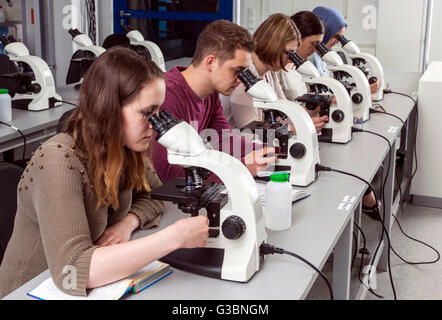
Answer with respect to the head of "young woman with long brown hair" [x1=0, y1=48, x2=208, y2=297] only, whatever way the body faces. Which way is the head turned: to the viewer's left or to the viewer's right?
to the viewer's right

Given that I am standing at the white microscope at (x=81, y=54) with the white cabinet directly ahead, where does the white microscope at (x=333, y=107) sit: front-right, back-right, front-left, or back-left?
front-right

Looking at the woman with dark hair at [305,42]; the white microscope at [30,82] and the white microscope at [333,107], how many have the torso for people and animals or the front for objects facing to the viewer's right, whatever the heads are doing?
1

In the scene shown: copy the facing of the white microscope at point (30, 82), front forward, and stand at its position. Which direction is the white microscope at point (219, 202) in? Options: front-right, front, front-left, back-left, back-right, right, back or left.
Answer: left

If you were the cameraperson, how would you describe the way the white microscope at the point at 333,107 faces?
facing to the left of the viewer

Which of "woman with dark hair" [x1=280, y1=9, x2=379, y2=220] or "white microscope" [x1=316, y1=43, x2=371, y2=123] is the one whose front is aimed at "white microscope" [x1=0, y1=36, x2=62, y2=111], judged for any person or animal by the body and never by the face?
"white microscope" [x1=316, y1=43, x2=371, y2=123]

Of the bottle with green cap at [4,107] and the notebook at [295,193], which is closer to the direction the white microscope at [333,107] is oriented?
the bottle with green cap

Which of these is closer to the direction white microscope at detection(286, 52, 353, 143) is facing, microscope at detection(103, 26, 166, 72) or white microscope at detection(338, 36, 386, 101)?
the microscope

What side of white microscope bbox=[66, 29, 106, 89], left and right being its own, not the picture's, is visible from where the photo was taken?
left

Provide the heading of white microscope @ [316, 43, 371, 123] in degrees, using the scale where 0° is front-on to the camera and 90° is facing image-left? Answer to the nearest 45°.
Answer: approximately 90°

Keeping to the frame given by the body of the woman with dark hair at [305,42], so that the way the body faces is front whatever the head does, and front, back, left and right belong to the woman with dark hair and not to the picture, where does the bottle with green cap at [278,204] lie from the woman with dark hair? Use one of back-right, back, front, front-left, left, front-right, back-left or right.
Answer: right

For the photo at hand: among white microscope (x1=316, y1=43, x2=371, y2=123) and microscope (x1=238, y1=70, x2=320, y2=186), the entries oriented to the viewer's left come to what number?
2

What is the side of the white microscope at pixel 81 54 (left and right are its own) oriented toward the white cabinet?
back

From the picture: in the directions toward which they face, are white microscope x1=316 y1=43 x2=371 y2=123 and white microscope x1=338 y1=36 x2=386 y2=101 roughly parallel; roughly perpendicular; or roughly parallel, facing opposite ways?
roughly parallel

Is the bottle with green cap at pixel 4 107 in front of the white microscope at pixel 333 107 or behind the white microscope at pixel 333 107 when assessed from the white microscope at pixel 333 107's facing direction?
in front

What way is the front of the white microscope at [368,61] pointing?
to the viewer's left
